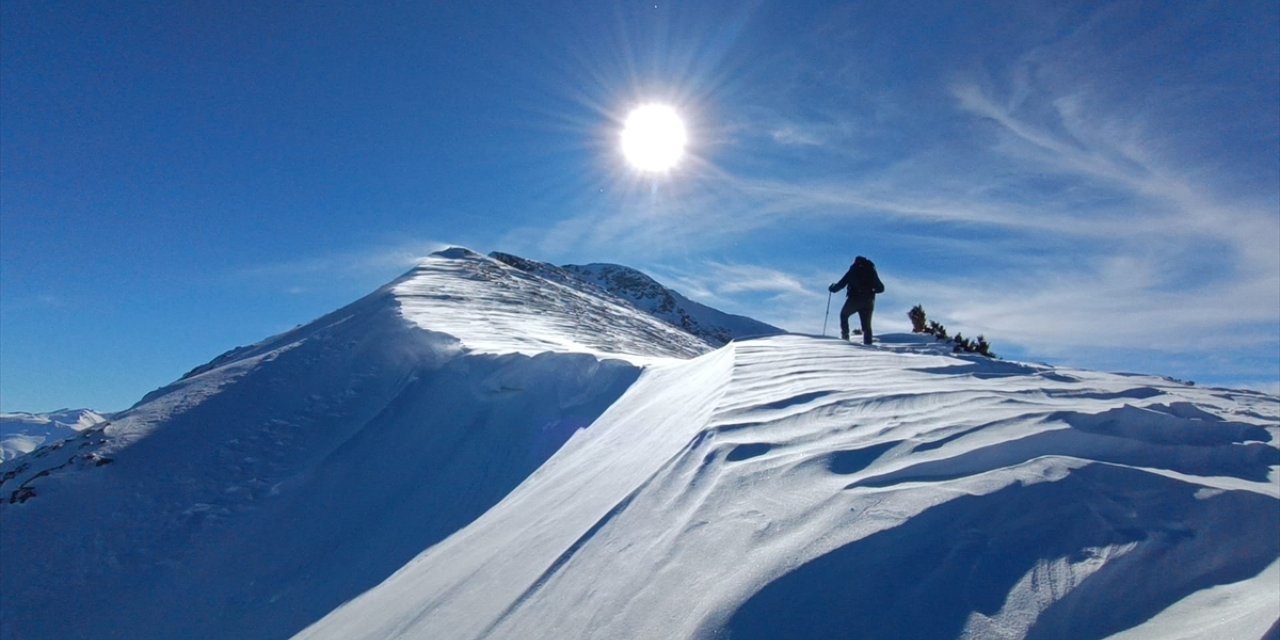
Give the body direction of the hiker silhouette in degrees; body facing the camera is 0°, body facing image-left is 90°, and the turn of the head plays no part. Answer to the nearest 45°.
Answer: approximately 135°
